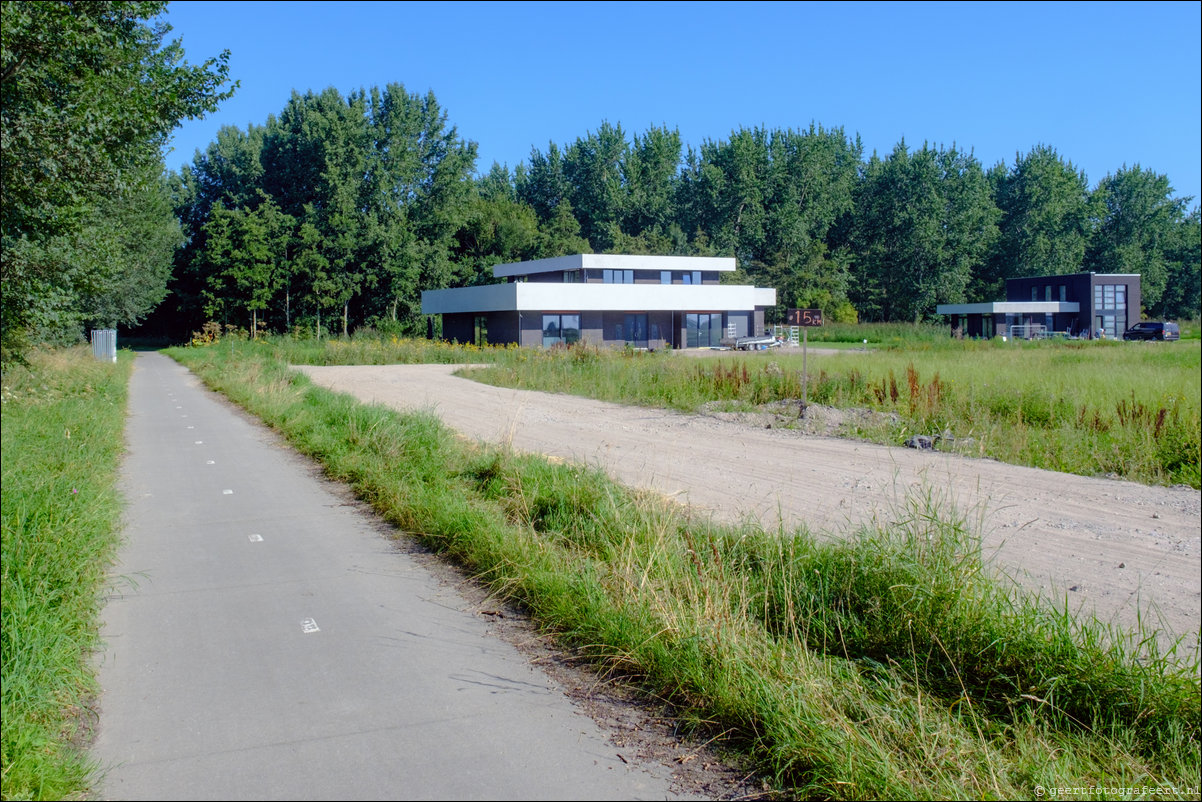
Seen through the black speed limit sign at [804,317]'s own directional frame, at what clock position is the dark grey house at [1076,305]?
The dark grey house is roughly at 7 o'clock from the black speed limit sign.

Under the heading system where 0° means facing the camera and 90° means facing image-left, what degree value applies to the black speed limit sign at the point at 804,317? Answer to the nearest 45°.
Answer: approximately 0°
